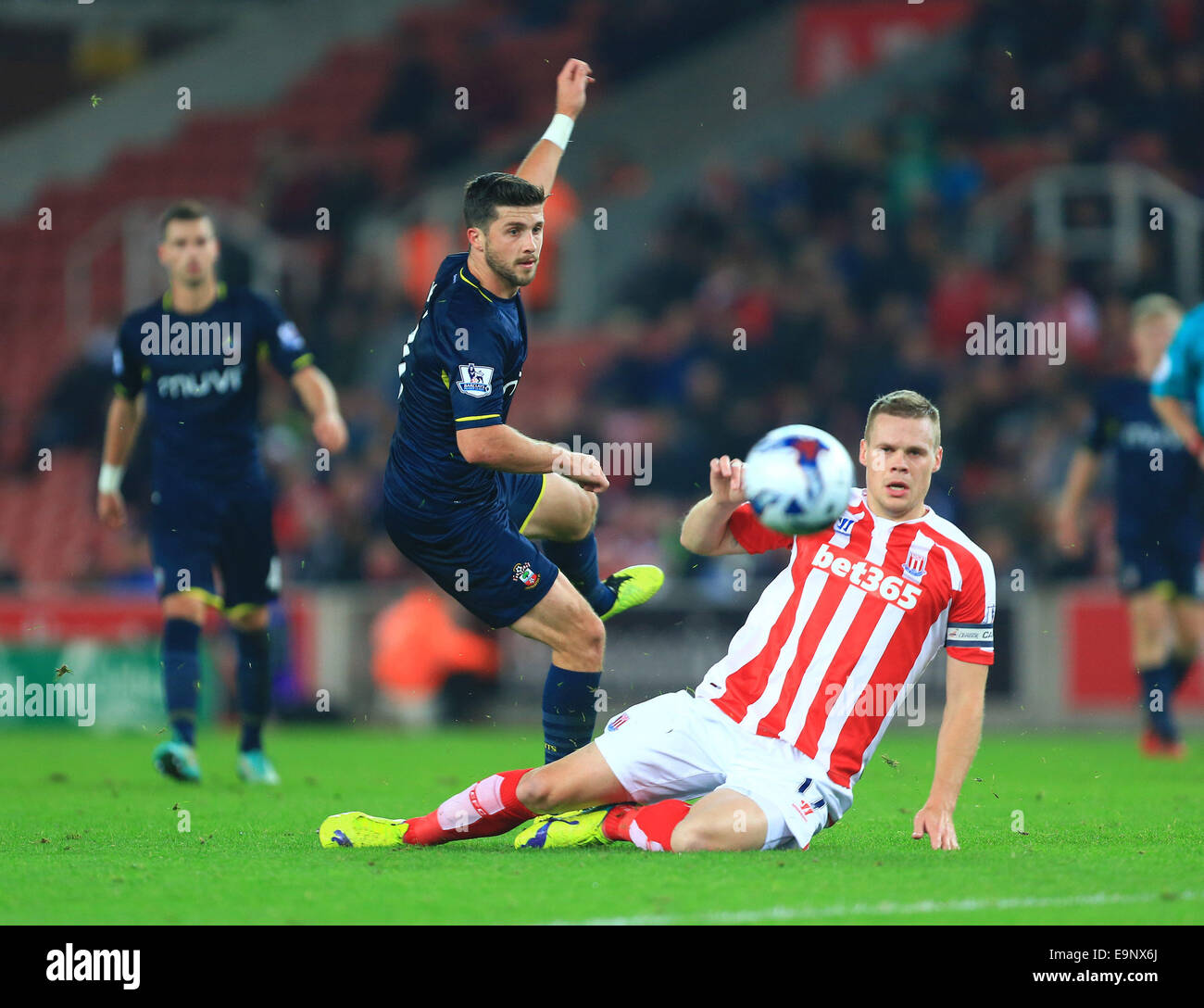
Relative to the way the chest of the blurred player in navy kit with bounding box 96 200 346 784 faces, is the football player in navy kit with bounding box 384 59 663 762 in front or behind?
in front

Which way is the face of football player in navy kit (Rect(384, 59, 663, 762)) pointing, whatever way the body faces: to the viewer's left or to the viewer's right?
to the viewer's right

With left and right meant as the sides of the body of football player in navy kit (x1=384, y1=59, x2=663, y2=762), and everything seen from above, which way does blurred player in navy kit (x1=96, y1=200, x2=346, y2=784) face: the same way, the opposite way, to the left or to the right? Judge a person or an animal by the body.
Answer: to the right

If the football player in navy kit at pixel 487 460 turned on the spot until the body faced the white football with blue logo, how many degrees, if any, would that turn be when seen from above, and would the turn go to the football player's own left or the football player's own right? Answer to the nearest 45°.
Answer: approximately 45° to the football player's own right

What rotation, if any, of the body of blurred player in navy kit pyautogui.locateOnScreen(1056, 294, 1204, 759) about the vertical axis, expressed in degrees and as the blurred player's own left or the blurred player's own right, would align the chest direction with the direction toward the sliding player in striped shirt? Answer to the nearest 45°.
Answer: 0° — they already face them

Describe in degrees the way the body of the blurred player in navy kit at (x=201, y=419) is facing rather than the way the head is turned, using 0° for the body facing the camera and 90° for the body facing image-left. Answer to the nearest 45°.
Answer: approximately 0°

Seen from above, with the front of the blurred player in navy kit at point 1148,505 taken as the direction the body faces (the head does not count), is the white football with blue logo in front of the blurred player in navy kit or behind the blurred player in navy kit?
in front

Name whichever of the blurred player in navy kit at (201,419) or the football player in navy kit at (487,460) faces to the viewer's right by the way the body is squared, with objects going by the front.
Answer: the football player in navy kit

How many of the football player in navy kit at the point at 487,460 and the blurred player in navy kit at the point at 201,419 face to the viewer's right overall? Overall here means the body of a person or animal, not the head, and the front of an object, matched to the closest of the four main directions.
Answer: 1

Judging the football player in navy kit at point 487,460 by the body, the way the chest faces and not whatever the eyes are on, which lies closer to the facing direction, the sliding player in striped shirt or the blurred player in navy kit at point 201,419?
the sliding player in striped shirt

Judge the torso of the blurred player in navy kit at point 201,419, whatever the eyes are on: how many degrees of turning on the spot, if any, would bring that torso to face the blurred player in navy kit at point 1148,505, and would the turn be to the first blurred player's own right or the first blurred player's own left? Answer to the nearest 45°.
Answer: approximately 90° to the first blurred player's own left

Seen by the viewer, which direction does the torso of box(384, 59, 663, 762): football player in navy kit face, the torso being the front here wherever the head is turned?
to the viewer's right
